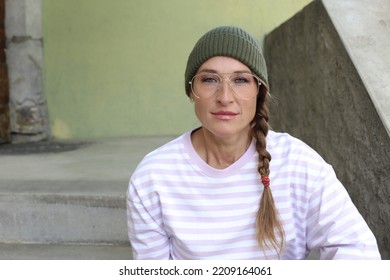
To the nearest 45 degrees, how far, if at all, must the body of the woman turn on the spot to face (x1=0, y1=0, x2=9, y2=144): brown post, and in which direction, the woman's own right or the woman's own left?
approximately 135° to the woman's own right

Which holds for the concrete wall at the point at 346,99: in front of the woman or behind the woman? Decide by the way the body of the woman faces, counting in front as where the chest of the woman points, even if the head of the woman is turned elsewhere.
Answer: behind

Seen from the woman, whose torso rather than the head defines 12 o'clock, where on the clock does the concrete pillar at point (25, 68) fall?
The concrete pillar is roughly at 5 o'clock from the woman.

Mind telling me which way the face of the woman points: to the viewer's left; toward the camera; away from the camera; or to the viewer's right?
toward the camera

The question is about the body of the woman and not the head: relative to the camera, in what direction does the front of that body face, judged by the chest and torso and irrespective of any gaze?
toward the camera
